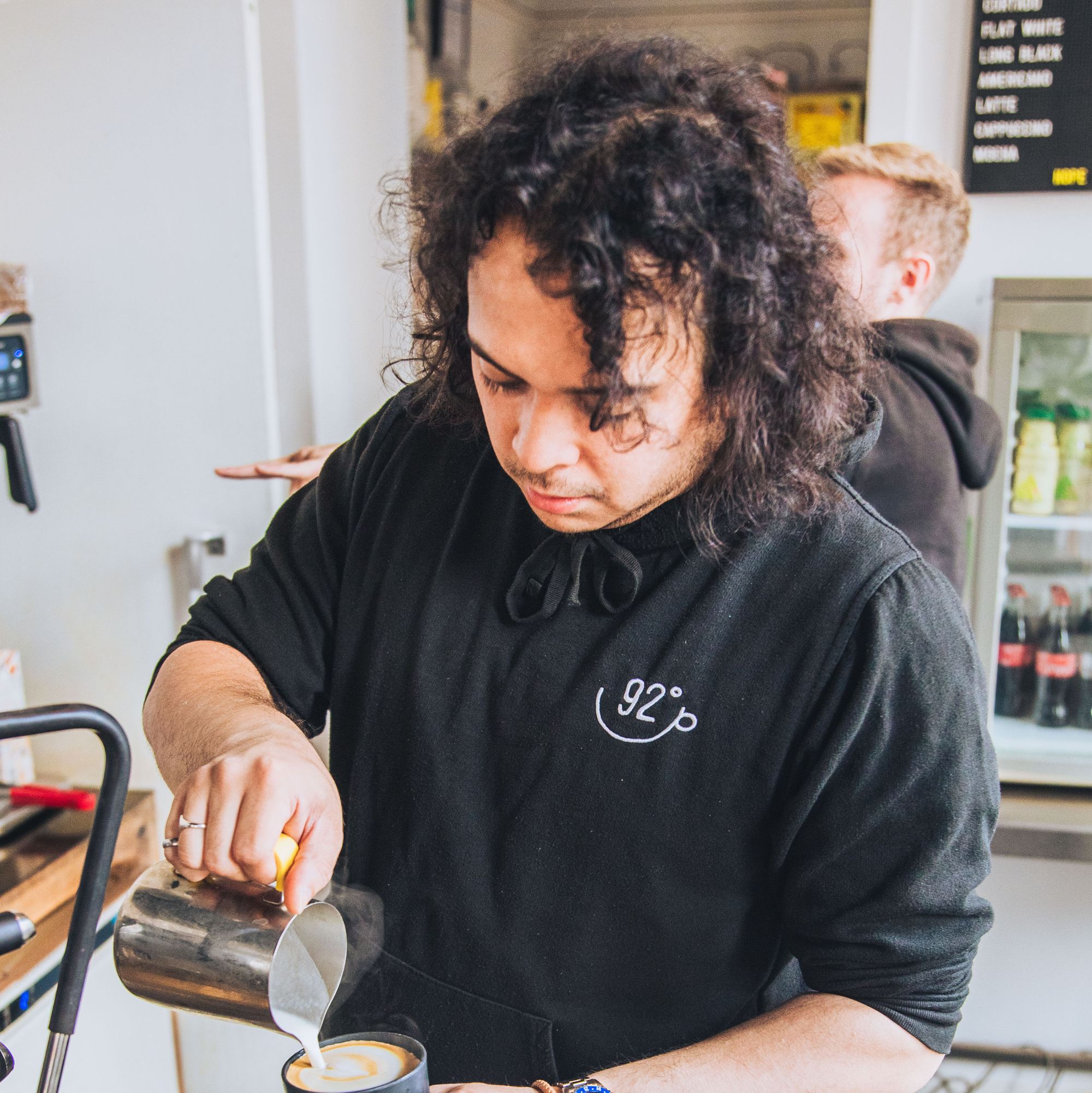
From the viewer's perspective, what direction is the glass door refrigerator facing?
toward the camera

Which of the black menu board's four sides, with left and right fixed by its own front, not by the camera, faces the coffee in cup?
front

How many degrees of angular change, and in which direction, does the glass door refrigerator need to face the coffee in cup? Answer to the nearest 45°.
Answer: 0° — it already faces it

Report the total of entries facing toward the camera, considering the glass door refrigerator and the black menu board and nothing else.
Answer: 2

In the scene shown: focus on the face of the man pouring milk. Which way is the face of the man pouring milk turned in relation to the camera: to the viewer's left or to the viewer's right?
to the viewer's left

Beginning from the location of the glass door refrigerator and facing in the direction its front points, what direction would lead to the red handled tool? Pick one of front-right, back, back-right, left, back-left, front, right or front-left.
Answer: front-right

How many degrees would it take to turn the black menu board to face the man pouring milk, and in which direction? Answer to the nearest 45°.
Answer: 0° — it already faces them

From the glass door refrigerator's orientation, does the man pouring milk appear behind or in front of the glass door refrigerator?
in front
